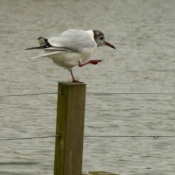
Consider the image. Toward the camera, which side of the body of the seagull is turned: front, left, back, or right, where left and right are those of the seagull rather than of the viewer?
right
